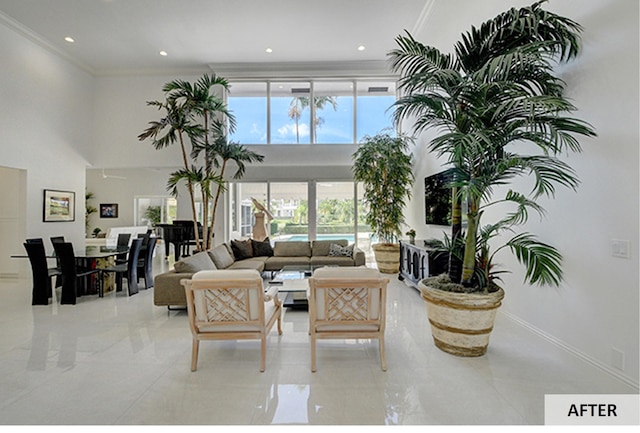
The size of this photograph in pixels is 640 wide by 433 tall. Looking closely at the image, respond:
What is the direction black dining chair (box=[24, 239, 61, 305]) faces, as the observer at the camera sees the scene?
facing away from the viewer and to the right of the viewer

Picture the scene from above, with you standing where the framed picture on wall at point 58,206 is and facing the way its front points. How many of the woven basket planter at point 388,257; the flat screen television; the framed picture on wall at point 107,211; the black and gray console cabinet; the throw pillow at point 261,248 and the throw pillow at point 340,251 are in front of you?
5

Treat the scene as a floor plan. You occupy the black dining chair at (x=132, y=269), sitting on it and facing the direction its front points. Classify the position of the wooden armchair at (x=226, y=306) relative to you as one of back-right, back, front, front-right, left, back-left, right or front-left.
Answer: left

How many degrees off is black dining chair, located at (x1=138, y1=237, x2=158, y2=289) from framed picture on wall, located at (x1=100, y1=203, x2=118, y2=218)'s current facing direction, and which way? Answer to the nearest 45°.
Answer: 0° — it already faces it

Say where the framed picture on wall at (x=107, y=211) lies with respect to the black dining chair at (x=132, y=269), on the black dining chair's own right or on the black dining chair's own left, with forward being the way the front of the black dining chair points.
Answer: on the black dining chair's own right

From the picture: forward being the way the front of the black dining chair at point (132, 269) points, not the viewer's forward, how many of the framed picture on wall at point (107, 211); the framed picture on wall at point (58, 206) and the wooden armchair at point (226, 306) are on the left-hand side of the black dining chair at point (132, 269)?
1

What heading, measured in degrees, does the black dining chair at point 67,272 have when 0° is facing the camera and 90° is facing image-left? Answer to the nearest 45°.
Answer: approximately 225°

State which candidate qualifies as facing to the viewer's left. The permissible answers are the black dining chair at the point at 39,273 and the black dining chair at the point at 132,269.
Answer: the black dining chair at the point at 132,269

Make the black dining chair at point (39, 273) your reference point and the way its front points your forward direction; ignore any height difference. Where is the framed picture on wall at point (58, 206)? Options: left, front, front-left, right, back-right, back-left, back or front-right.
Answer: front-left

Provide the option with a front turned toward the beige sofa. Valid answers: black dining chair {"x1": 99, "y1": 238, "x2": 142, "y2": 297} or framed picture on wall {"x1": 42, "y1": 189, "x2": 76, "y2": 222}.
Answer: the framed picture on wall
